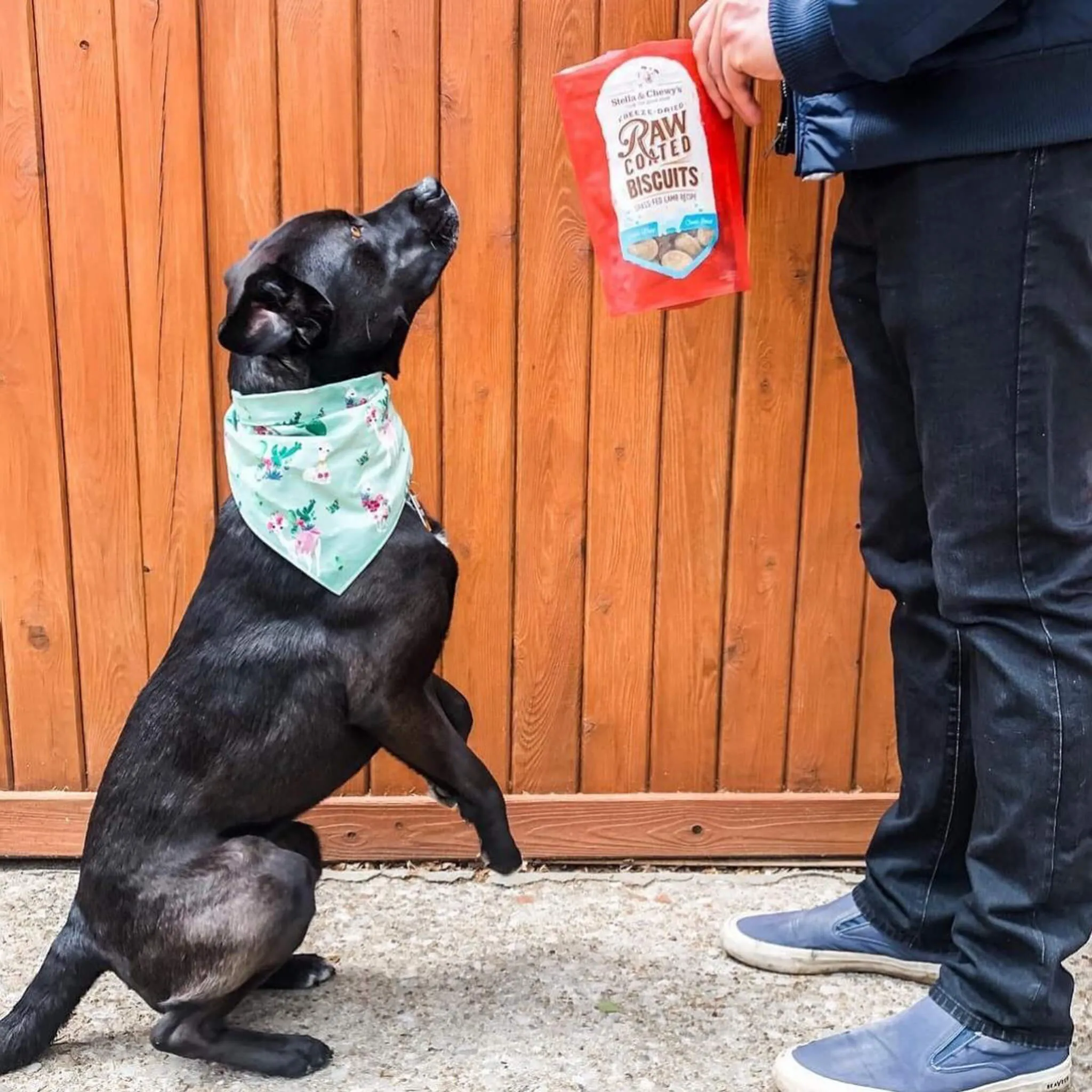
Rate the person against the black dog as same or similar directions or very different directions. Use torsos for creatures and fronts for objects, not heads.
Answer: very different directions

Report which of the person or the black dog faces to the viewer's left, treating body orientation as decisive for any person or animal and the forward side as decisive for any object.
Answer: the person

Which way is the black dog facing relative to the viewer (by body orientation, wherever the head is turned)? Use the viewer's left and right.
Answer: facing to the right of the viewer

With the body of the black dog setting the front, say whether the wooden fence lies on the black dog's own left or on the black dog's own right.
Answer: on the black dog's own left

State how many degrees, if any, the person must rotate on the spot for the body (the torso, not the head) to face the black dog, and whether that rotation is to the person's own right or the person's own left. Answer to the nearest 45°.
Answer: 0° — they already face it

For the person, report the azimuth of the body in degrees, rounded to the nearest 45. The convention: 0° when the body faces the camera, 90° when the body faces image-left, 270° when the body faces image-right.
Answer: approximately 90°
